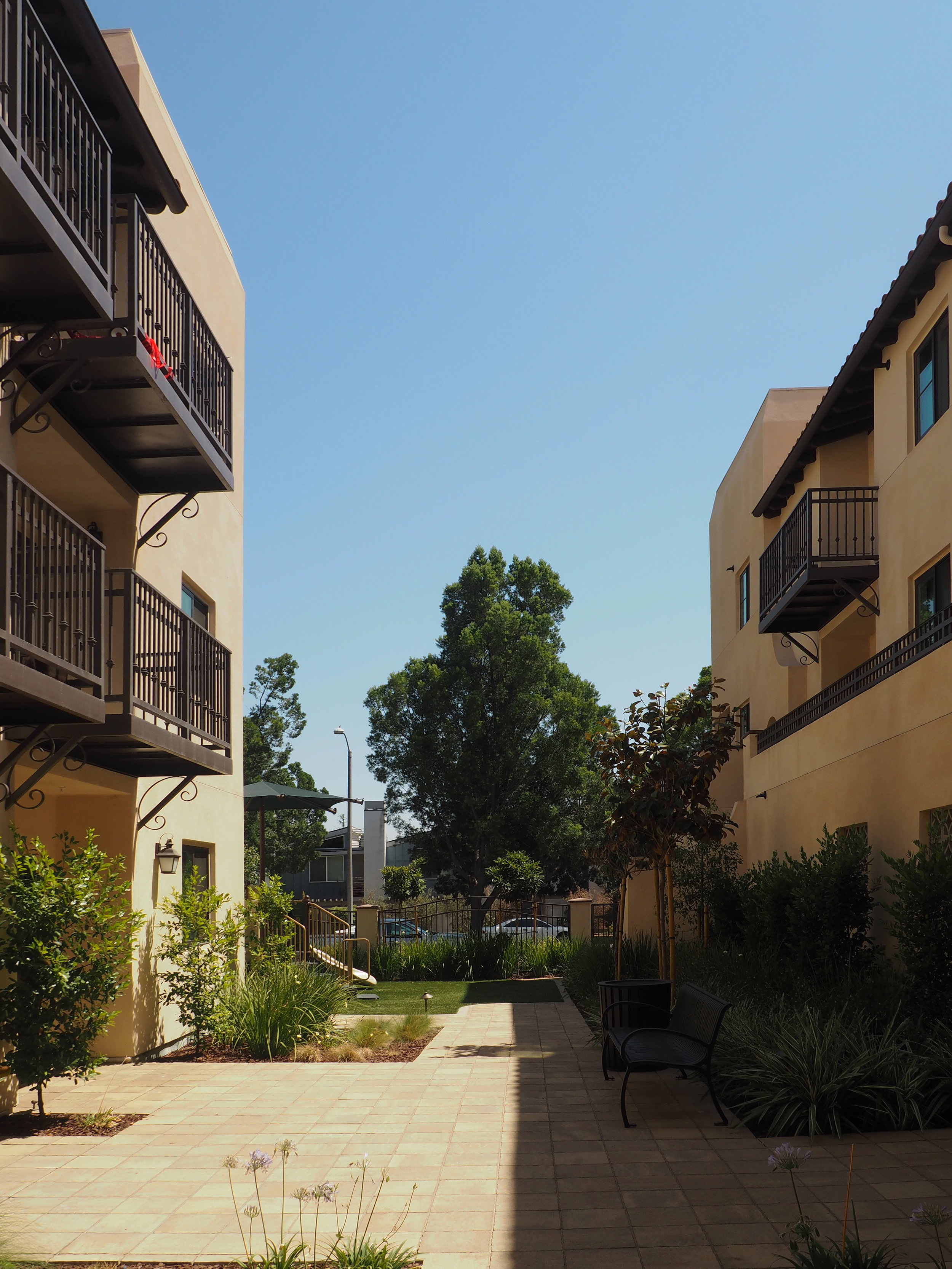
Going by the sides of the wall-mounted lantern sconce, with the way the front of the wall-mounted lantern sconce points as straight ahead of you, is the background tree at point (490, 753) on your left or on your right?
on your left

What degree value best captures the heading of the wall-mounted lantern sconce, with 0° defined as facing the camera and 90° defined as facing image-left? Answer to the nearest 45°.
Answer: approximately 270°

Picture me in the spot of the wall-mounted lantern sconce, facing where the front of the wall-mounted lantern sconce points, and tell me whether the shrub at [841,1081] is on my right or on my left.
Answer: on my right

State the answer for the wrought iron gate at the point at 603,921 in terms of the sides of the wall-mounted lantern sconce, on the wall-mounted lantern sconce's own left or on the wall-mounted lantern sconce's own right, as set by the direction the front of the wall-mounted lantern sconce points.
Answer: on the wall-mounted lantern sconce's own left
